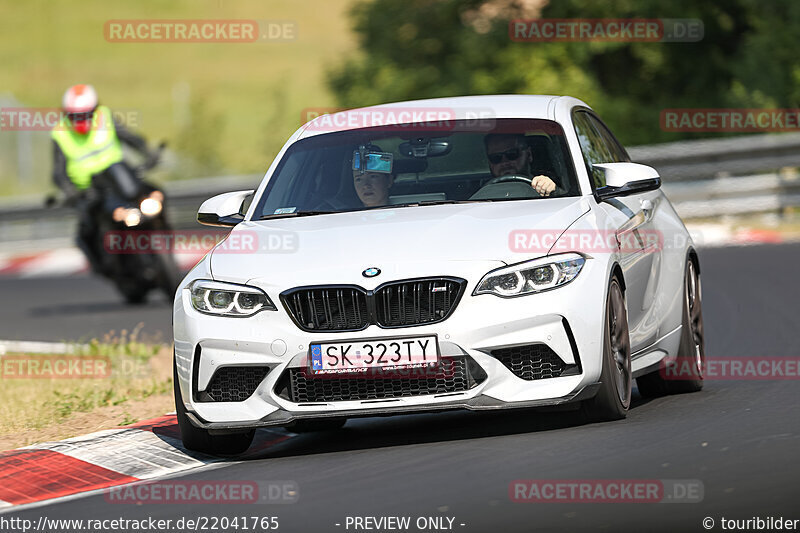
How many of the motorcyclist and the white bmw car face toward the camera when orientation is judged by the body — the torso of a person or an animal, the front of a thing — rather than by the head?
2

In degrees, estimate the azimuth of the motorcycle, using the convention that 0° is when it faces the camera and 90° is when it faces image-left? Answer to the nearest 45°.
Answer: approximately 315°

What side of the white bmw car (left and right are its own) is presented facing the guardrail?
back
